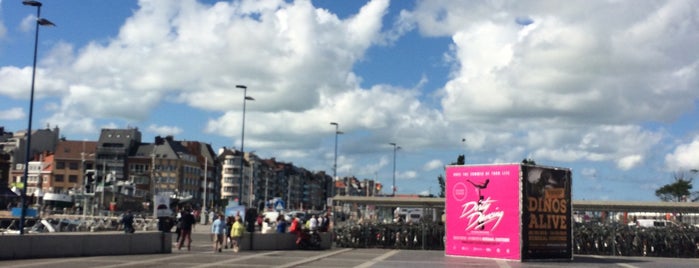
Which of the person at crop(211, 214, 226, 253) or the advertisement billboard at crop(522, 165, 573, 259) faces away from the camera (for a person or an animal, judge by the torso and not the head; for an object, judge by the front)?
the person

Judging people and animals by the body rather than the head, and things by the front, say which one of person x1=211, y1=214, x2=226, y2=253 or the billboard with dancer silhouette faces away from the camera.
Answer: the person

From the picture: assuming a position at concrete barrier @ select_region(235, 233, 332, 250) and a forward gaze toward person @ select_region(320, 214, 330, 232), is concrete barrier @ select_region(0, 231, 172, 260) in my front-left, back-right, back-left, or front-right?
back-left

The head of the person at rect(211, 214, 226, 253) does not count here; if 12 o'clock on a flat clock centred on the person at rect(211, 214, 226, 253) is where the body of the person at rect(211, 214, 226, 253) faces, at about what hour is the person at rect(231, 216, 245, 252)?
the person at rect(231, 216, 245, 252) is roughly at 3 o'clock from the person at rect(211, 214, 226, 253).

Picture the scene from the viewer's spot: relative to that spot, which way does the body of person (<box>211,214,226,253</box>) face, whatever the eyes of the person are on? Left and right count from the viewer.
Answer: facing away from the viewer

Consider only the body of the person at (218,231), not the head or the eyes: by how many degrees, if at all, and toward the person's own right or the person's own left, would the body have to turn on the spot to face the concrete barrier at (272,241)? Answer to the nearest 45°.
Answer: approximately 45° to the person's own right

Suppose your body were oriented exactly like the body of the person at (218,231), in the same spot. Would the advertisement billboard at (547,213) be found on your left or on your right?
on your right

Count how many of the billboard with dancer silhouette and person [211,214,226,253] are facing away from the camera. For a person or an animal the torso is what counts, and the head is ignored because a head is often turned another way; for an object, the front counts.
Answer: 1

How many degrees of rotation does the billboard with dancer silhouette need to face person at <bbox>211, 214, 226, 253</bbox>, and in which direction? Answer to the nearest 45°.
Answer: approximately 45° to its right

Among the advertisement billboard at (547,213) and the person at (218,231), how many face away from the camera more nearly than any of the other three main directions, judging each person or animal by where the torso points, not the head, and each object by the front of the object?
1

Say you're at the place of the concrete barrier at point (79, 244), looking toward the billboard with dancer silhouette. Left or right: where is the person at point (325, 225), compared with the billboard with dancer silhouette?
left

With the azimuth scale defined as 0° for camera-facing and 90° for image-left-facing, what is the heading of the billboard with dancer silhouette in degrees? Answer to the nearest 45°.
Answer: approximately 45°

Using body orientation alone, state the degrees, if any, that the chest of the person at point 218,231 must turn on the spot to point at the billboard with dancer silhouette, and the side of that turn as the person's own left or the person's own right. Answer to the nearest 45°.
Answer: approximately 90° to the person's own right
